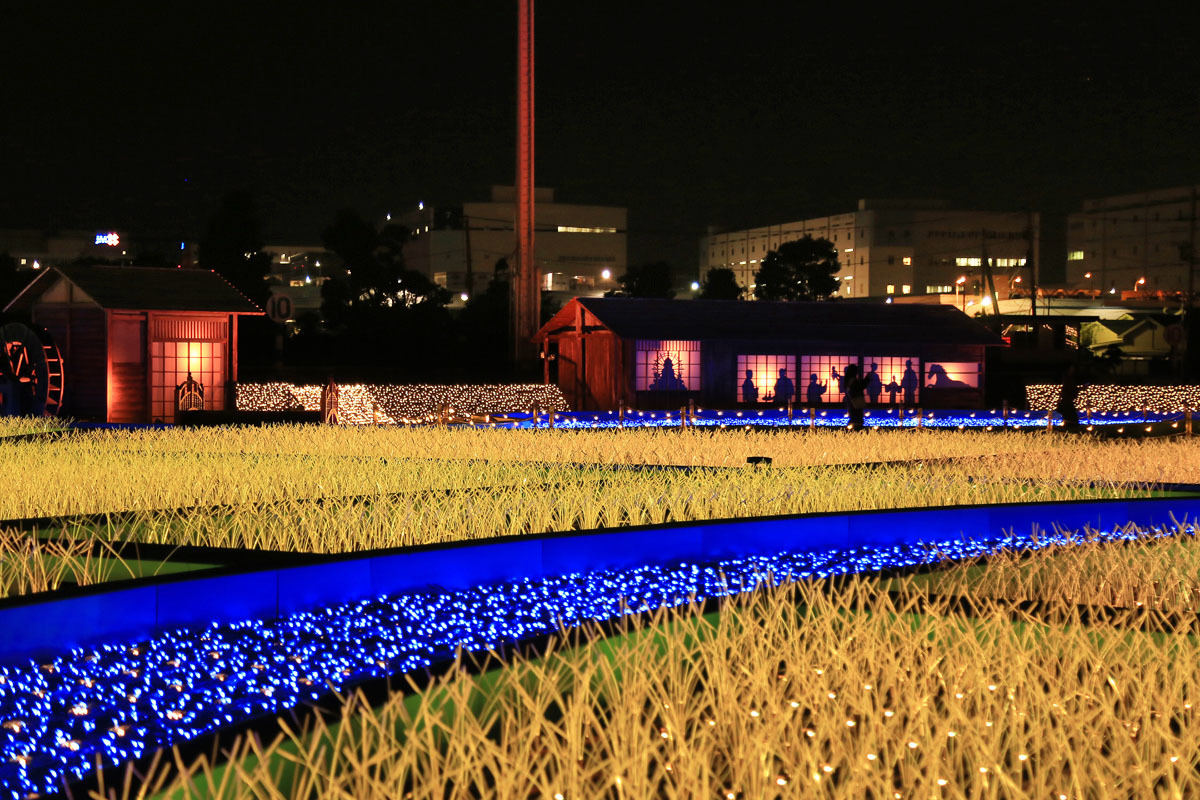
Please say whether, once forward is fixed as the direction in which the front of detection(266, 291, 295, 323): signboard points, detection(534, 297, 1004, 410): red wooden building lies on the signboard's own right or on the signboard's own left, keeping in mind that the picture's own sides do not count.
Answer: on the signboard's own left

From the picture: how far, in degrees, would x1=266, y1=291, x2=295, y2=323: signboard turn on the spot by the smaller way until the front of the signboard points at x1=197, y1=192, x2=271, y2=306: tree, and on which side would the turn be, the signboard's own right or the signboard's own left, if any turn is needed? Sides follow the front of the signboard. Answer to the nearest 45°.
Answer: approximately 180°

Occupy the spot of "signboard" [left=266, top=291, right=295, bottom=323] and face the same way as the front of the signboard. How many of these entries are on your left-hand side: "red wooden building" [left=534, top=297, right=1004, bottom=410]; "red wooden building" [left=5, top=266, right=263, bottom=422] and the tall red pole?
2

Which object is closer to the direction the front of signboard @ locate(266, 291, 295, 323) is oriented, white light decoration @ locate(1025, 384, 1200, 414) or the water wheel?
the water wheel

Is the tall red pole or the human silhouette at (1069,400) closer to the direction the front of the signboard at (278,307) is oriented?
the human silhouette

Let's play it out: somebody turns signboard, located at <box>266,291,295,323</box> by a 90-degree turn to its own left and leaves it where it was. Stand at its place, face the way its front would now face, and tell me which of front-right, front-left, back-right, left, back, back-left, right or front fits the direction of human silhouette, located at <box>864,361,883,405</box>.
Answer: front

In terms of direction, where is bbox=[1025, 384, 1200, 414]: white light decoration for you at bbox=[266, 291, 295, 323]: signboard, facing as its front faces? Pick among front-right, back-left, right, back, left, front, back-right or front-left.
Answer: left

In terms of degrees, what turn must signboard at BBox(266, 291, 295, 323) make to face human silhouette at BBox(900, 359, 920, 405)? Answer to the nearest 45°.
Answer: approximately 90° to its left

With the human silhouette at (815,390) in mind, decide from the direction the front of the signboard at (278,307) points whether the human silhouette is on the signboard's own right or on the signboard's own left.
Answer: on the signboard's own left

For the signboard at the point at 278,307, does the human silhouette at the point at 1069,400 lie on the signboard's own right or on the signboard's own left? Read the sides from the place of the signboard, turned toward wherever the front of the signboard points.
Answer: on the signboard's own left

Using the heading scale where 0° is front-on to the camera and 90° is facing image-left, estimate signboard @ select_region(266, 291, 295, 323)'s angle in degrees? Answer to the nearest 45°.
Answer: approximately 0°
